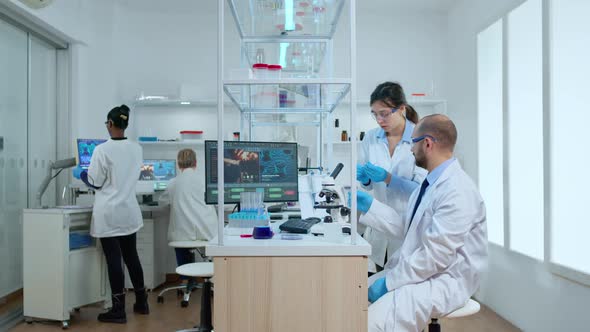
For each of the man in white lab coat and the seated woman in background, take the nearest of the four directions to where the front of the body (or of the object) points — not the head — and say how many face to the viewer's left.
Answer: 1

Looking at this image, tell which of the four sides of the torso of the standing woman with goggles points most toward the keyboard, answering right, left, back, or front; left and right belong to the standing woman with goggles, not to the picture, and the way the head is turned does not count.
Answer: front

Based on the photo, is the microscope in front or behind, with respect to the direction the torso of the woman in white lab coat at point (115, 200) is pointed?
behind

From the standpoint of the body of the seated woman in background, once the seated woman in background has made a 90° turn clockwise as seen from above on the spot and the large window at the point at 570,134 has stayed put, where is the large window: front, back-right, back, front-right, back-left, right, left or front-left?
front-right

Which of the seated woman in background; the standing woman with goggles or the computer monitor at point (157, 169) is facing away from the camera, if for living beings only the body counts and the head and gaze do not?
the seated woman in background

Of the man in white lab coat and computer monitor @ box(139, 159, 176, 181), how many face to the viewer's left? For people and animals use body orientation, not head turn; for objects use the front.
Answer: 1

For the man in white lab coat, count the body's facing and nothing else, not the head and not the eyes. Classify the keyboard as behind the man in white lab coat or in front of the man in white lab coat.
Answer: in front

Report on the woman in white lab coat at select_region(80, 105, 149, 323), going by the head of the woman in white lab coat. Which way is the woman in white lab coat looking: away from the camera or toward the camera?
away from the camera

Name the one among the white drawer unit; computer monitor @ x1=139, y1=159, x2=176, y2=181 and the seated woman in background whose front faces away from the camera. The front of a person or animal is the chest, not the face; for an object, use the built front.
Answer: the seated woman in background

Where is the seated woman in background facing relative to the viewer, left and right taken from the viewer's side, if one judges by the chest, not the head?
facing away from the viewer

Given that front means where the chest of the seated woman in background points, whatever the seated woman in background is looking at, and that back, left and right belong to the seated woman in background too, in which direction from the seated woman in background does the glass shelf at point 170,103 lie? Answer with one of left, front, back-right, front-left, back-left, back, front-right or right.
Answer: front

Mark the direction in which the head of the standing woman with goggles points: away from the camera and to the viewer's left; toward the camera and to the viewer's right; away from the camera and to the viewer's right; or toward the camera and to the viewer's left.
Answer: toward the camera and to the viewer's left

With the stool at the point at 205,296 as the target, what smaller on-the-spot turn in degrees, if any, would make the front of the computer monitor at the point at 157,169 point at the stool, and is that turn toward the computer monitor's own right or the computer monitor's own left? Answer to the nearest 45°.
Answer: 0° — it already faces it

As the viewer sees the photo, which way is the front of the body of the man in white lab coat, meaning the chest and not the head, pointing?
to the viewer's left

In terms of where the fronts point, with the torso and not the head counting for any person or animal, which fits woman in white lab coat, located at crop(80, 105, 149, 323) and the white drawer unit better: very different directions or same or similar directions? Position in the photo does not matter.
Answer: very different directions

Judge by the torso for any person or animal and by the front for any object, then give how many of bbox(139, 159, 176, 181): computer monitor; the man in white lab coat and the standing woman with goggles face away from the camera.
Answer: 0

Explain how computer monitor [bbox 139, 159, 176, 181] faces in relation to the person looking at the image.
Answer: facing the viewer
